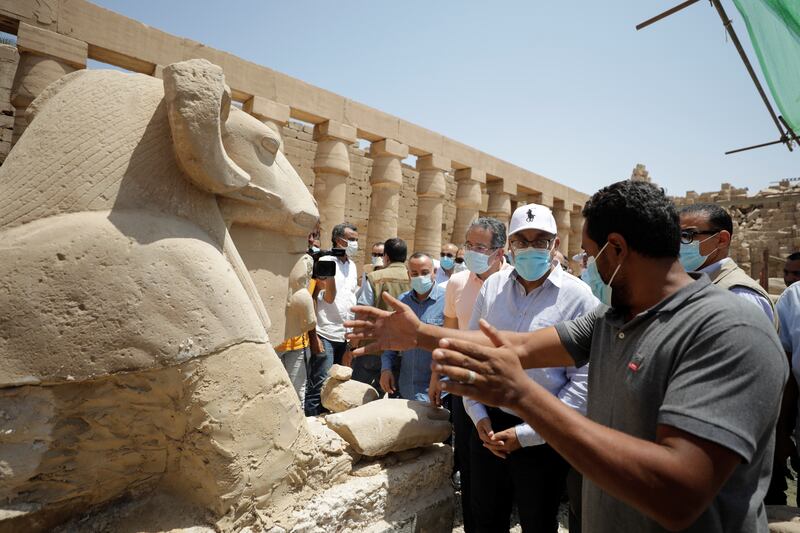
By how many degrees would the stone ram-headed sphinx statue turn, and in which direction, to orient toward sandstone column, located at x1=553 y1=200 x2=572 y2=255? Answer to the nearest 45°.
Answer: approximately 45° to its left

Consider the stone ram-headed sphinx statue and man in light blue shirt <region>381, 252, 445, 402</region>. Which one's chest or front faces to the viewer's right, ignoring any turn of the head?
the stone ram-headed sphinx statue

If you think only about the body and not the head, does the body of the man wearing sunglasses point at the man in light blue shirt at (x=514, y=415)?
yes

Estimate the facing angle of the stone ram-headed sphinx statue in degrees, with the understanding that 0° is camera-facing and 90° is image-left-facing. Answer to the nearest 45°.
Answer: approximately 270°

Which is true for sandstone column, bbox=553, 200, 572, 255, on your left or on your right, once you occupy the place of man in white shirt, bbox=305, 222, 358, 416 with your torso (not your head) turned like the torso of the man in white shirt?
on your left

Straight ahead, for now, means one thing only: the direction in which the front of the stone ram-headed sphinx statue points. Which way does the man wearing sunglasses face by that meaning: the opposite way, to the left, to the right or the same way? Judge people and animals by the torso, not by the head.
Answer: the opposite way

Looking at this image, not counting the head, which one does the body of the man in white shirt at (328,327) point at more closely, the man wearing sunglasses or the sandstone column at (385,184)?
the man wearing sunglasses
